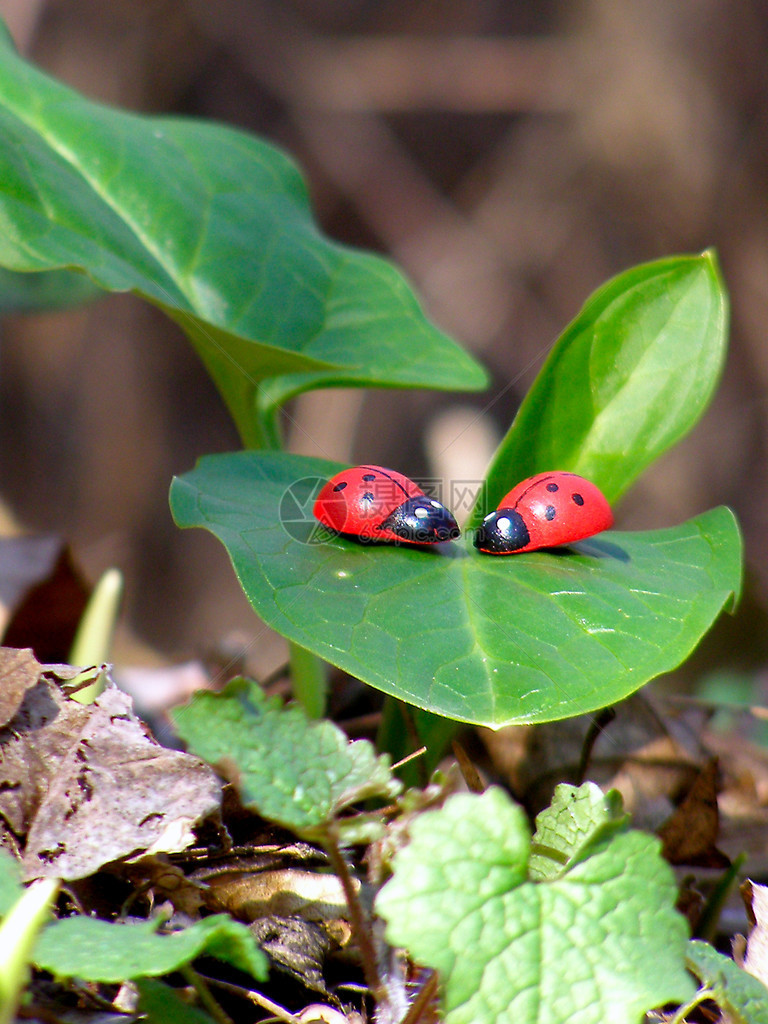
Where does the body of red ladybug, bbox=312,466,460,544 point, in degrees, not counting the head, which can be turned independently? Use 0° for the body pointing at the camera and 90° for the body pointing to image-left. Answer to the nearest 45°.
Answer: approximately 315°

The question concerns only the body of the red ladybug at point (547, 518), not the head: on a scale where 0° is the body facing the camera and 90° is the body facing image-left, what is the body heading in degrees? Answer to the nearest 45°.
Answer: approximately 45°
